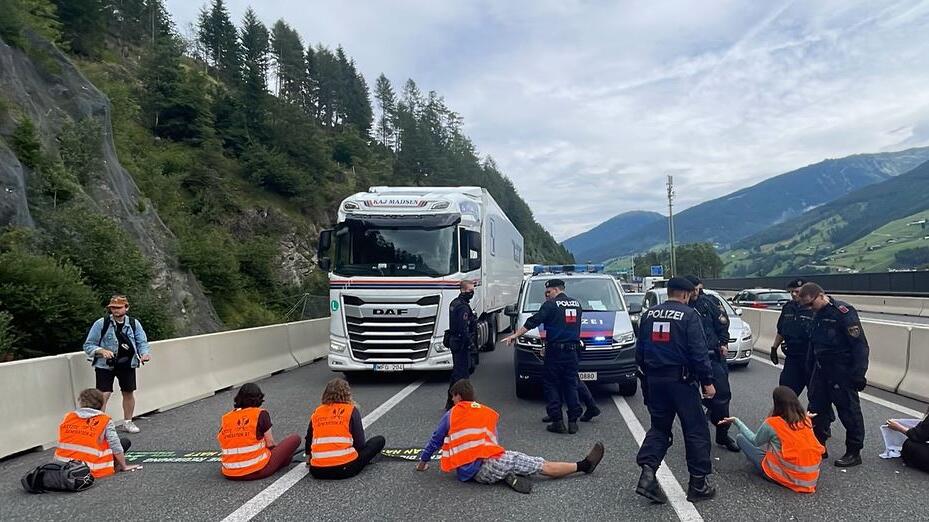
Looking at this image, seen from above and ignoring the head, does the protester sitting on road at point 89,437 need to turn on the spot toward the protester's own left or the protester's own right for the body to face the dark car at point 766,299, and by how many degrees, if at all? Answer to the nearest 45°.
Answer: approximately 45° to the protester's own right

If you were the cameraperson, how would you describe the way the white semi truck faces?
facing the viewer

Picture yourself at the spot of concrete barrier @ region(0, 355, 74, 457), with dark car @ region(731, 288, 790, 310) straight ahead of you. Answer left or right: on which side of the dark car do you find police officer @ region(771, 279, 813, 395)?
right

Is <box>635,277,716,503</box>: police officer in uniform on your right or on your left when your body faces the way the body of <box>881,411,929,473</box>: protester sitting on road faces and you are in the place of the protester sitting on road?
on your left

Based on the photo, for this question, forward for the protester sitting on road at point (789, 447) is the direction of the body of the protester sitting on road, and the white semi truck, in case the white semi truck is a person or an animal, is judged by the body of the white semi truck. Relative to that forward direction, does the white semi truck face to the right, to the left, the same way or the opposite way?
the opposite way

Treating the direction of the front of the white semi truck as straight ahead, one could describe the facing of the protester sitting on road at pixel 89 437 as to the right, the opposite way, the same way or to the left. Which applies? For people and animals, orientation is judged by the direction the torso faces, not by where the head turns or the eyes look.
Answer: the opposite way

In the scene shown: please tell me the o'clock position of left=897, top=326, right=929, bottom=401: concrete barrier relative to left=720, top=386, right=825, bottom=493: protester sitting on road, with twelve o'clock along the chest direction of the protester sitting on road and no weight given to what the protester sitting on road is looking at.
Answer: The concrete barrier is roughly at 2 o'clock from the protester sitting on road.

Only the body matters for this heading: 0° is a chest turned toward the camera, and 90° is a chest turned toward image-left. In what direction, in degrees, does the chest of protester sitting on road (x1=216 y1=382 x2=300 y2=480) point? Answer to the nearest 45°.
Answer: approximately 225°

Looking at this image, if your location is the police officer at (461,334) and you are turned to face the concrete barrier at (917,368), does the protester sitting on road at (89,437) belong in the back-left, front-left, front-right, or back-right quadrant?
back-right

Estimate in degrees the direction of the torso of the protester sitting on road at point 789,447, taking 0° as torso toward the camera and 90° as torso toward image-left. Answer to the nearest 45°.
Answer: approximately 135°

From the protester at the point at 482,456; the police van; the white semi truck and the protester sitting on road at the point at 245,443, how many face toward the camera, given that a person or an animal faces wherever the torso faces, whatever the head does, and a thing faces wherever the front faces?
2

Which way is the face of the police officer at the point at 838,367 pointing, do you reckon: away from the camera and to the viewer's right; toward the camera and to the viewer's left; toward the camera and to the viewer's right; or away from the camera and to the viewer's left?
toward the camera and to the viewer's left

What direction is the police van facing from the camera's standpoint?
toward the camera

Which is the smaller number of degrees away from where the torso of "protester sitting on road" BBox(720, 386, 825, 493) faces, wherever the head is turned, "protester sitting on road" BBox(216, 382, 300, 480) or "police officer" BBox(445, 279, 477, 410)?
the police officer

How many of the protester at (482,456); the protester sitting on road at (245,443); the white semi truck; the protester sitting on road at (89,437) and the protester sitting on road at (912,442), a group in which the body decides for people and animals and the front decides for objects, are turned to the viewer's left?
1

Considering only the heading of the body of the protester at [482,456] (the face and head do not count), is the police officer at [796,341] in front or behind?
in front

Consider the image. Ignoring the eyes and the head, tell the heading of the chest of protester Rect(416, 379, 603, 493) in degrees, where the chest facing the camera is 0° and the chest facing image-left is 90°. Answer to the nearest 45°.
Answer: approximately 225°

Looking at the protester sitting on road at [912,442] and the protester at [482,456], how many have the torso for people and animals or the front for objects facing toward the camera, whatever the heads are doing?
0
